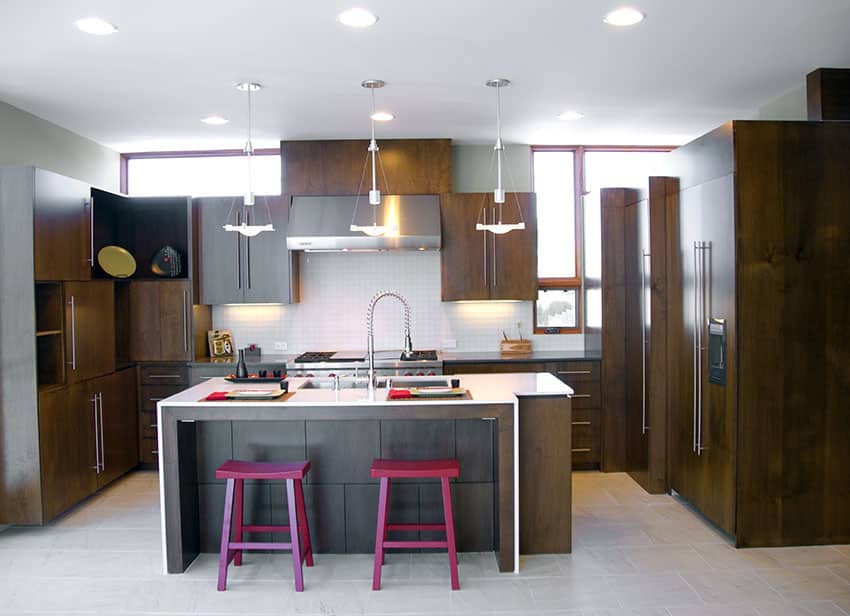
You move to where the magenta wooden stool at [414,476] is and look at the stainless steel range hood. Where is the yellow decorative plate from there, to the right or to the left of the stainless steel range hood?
left

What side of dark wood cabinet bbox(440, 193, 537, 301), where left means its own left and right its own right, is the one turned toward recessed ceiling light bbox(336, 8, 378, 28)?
front

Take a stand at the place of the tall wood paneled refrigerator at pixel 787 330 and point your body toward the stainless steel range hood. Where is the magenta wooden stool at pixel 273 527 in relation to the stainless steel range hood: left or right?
left

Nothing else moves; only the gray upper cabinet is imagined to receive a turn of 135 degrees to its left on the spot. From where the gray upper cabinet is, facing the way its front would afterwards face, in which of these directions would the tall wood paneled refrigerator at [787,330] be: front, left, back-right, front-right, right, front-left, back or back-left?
right

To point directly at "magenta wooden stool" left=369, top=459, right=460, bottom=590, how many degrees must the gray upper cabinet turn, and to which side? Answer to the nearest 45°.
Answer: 0° — it already faces it

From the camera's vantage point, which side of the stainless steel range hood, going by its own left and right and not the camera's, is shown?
front

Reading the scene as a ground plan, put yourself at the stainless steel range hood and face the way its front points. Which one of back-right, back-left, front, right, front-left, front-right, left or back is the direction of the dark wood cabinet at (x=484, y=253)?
left

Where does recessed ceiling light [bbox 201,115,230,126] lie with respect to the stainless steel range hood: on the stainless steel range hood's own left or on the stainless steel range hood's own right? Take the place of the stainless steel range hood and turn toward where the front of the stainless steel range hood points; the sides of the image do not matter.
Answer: on the stainless steel range hood's own right

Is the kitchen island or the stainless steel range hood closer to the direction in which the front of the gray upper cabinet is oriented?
the kitchen island

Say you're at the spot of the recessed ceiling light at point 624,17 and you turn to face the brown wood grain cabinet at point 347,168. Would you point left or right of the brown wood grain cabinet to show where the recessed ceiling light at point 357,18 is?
left

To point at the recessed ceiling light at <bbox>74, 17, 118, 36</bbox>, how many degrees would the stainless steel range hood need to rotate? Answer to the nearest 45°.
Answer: approximately 45° to its right

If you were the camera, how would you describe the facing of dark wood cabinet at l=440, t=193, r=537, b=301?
facing the viewer

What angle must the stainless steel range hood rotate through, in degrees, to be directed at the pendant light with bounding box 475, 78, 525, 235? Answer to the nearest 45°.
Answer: approximately 45° to its left

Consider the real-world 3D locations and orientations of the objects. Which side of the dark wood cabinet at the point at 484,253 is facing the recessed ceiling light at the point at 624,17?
front

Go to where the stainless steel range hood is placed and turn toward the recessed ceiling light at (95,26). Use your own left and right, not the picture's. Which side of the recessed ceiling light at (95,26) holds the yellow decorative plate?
right
